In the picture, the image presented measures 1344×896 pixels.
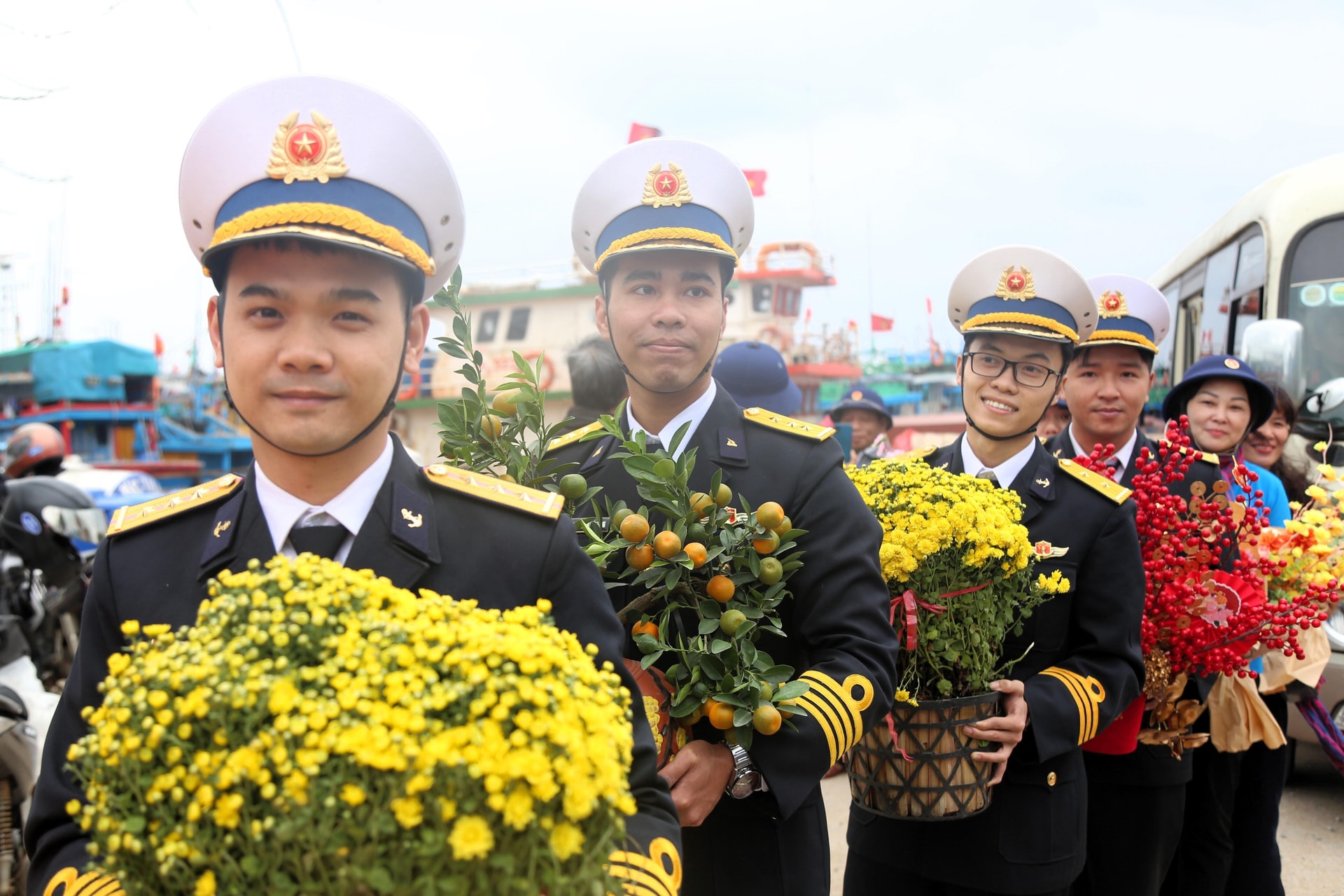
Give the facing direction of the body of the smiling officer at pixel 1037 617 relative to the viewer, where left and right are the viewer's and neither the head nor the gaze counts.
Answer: facing the viewer and to the left of the viewer

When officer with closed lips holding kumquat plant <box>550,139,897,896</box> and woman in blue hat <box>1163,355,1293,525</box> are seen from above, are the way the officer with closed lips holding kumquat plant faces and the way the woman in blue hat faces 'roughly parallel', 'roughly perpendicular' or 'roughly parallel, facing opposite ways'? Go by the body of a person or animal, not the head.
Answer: roughly parallel

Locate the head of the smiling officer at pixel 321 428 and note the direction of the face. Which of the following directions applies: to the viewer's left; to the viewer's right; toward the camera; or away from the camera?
toward the camera

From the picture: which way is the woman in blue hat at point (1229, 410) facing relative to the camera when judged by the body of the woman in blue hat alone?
toward the camera

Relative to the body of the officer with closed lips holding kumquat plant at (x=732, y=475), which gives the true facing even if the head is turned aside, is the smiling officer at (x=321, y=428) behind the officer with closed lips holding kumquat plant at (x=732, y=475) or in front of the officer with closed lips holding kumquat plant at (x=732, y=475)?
in front

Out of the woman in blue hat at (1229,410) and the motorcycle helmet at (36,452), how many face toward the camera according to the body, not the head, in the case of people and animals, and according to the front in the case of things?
1

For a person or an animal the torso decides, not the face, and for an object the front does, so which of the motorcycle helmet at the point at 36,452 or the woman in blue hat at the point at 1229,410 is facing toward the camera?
the woman in blue hat

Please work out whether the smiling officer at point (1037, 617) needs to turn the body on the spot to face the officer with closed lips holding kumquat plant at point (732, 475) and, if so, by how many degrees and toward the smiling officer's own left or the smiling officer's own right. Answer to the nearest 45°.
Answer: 0° — they already face them

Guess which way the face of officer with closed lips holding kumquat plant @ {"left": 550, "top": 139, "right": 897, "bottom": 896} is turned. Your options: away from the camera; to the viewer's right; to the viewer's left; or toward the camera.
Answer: toward the camera

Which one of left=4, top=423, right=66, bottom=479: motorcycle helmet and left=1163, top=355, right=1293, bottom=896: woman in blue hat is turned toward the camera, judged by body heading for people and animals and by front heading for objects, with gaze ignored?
the woman in blue hat
